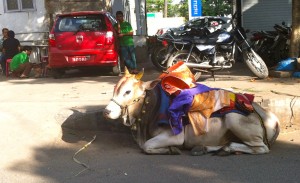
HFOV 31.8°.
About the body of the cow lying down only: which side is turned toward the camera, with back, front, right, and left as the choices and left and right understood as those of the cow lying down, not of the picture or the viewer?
left

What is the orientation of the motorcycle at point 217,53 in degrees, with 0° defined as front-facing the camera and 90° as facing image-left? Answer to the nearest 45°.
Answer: approximately 270°

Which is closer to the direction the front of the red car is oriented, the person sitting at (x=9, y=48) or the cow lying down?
the person sitting

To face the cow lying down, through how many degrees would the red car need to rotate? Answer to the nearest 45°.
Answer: approximately 180°

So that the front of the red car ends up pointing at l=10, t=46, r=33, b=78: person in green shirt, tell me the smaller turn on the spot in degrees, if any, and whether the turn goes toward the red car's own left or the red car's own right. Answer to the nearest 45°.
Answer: approximately 135° to the red car's own left

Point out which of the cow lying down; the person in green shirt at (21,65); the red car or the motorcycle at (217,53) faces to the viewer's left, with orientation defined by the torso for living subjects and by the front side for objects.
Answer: the cow lying down

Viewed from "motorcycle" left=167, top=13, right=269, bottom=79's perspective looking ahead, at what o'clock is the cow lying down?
The cow lying down is roughly at 3 o'clock from the motorcycle.

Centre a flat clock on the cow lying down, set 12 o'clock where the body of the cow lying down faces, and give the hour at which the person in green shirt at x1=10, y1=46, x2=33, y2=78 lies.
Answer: The person in green shirt is roughly at 2 o'clock from the cow lying down.
